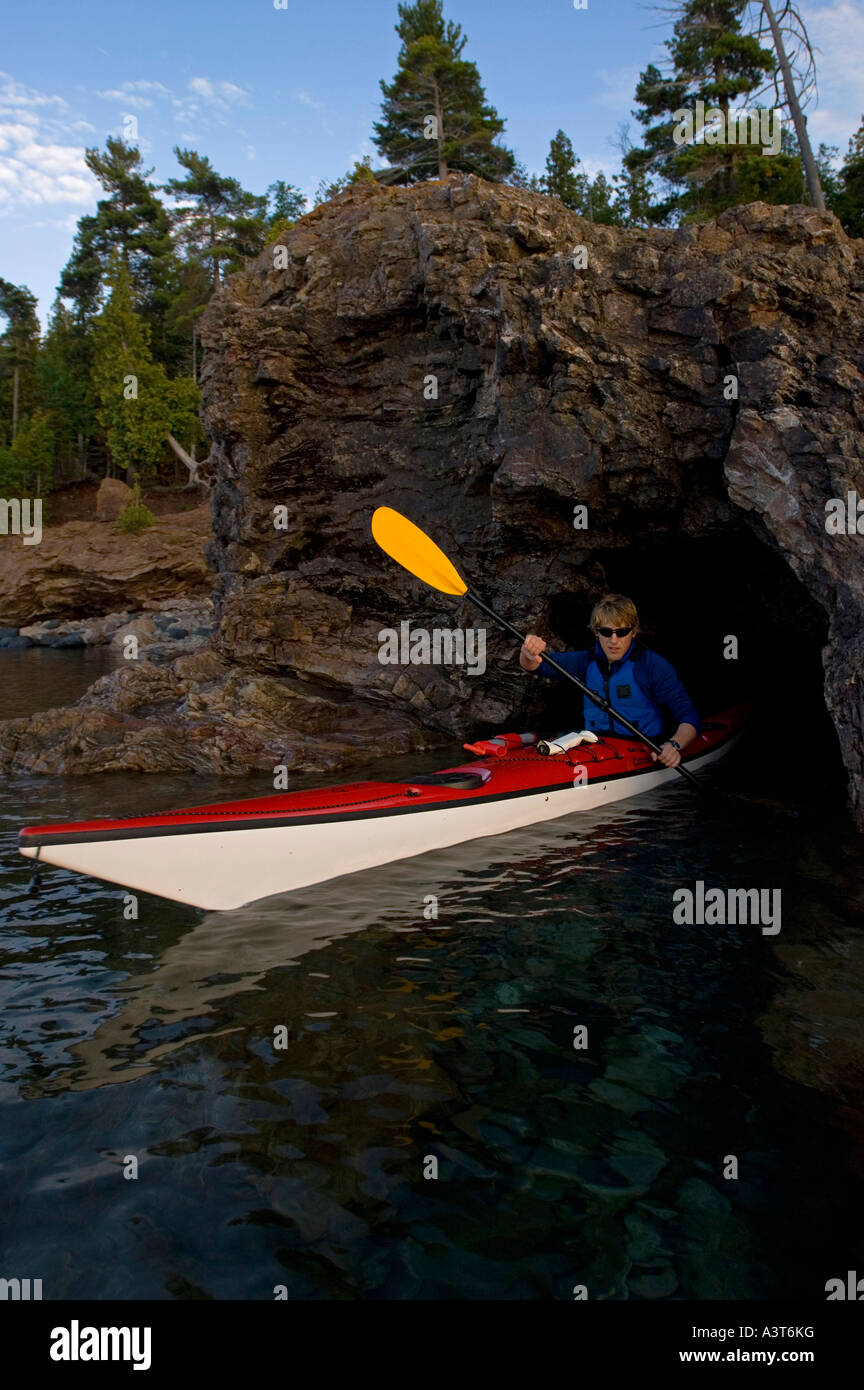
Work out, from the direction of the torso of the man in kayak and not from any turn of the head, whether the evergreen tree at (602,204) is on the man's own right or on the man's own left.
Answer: on the man's own right

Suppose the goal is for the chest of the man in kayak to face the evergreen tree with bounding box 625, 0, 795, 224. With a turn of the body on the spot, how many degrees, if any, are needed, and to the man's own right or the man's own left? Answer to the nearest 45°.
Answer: approximately 135° to the man's own right

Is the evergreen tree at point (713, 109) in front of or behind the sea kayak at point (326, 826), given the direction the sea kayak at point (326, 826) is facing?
behind

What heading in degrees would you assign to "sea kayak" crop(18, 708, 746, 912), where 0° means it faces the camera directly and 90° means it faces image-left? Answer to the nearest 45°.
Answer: approximately 45°

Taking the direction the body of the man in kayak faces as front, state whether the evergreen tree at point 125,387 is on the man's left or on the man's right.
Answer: on the man's right

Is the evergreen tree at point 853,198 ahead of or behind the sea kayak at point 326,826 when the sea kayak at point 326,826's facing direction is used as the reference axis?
behind

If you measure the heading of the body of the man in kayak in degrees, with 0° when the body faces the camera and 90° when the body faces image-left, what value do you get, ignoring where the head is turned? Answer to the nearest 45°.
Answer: approximately 45°

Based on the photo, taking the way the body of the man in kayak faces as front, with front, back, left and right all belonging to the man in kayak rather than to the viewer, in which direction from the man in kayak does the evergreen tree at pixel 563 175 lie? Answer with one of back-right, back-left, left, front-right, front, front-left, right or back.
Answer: back-right

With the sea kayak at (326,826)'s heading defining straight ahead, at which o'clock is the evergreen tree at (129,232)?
The evergreen tree is roughly at 4 o'clock from the sea kayak.
